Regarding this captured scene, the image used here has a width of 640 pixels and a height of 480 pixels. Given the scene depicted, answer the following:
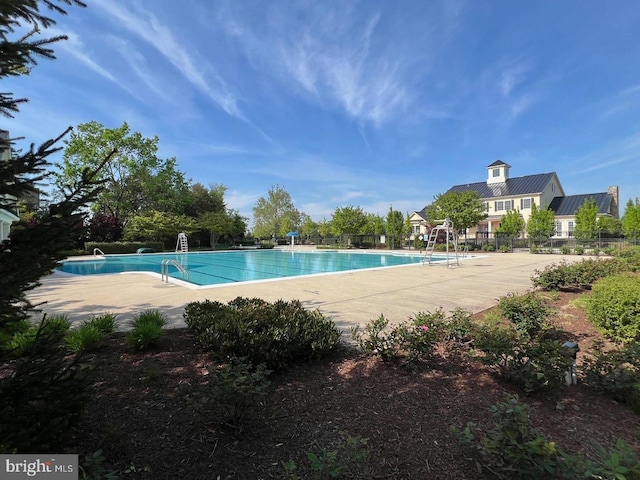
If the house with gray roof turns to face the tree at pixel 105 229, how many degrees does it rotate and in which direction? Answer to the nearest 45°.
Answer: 0° — it already faces it

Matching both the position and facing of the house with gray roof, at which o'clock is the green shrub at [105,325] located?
The green shrub is roughly at 11 o'clock from the house with gray roof.

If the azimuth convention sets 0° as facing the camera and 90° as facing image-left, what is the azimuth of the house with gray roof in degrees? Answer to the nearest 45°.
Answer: approximately 45°

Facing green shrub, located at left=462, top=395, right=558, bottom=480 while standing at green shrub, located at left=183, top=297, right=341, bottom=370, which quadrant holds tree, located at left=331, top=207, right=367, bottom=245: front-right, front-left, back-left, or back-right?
back-left

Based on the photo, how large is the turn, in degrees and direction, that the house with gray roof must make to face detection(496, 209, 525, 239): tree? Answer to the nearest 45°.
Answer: approximately 45° to its left

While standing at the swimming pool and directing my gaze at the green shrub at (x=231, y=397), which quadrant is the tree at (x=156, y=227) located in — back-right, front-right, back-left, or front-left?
back-right

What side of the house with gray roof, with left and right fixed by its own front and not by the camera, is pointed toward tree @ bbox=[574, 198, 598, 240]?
left

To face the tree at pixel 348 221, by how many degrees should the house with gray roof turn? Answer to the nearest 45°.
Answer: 0° — it already faces it

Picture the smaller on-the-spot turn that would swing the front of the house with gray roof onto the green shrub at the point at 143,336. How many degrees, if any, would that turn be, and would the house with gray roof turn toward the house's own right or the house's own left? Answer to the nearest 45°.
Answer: approximately 45° to the house's own left

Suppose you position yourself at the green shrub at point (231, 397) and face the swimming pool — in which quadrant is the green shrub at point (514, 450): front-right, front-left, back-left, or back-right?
back-right
